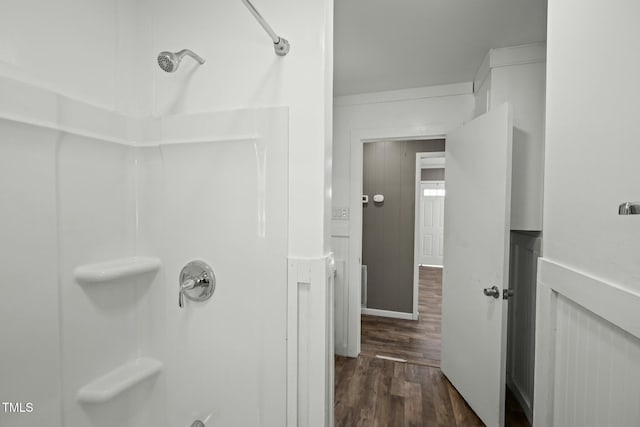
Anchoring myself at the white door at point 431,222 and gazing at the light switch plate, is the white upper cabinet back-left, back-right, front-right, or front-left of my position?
front-left

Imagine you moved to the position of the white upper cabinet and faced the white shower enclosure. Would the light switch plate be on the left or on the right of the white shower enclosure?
right

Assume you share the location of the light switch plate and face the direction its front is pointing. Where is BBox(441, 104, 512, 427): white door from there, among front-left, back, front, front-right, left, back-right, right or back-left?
front-left

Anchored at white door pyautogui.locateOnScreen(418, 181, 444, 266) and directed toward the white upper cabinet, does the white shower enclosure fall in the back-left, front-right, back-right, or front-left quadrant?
front-right

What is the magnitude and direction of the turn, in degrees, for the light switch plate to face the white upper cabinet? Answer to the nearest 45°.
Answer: approximately 45° to its left

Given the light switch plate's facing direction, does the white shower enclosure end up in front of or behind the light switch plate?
in front

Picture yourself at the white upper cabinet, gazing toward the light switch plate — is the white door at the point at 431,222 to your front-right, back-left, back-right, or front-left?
front-right

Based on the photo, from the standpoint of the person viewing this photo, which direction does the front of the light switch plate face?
facing the viewer
